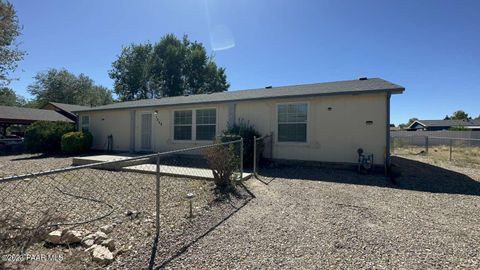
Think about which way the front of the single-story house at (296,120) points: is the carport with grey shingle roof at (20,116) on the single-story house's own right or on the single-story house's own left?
on the single-story house's own right

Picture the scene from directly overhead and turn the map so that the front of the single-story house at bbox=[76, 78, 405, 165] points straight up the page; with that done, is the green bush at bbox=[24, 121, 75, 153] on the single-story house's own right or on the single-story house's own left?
on the single-story house's own right

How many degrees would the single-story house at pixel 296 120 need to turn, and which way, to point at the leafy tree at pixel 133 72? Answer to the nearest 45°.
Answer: approximately 90° to its right

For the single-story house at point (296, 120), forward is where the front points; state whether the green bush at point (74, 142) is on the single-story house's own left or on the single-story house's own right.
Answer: on the single-story house's own right

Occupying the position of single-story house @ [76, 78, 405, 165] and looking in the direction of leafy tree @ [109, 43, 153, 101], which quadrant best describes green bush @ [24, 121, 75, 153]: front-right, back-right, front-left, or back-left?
front-left

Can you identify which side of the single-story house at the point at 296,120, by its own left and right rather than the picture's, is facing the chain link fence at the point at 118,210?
front

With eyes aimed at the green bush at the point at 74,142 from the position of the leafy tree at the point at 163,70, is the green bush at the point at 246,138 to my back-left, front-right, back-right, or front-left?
front-left

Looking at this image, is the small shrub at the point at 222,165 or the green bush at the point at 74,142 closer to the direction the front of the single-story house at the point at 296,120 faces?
the small shrub

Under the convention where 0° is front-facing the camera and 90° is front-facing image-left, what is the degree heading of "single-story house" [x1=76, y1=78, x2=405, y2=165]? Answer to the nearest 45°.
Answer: approximately 45°

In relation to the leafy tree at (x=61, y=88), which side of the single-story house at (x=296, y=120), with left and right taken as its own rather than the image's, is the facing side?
right
